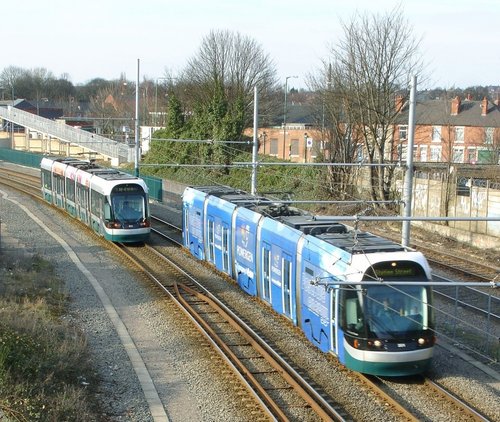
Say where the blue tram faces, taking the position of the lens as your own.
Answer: facing the viewer and to the right of the viewer
